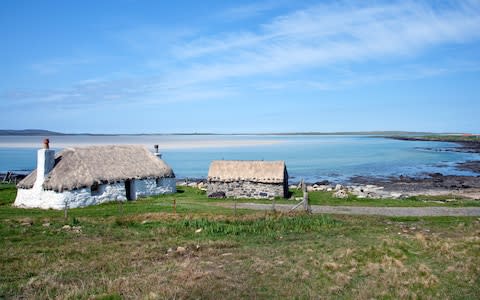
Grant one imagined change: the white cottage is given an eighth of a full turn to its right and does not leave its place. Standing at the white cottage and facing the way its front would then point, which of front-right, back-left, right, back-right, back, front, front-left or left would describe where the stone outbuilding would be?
left

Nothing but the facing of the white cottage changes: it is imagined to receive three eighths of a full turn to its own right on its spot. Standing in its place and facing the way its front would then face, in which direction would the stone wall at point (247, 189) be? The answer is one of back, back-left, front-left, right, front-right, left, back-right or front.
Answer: back

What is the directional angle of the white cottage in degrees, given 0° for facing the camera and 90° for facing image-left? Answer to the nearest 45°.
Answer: approximately 315°
